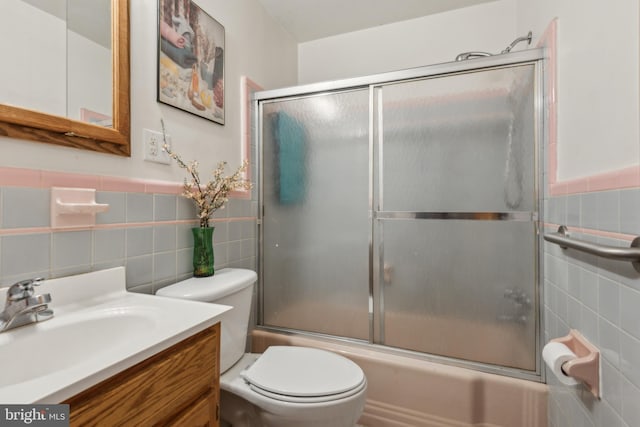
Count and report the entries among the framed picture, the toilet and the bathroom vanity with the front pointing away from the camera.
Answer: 0

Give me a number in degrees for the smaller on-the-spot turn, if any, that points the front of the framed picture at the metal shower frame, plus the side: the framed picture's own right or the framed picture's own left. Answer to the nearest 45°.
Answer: approximately 45° to the framed picture's own left

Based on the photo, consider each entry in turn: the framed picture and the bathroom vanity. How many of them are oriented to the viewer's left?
0

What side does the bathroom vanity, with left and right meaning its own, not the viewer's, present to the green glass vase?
left

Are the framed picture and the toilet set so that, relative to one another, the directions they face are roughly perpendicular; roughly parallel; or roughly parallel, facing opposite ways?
roughly parallel

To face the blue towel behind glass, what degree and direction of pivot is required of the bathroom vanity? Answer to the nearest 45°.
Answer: approximately 90° to its left

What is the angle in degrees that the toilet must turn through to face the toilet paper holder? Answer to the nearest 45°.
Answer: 0° — it already faces it

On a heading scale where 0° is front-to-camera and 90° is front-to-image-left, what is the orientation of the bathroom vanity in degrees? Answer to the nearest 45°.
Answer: approximately 315°

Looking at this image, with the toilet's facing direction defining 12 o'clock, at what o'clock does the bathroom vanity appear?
The bathroom vanity is roughly at 3 o'clock from the toilet.

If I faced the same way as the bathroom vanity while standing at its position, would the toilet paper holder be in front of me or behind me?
in front

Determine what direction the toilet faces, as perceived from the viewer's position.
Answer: facing the viewer and to the right of the viewer
